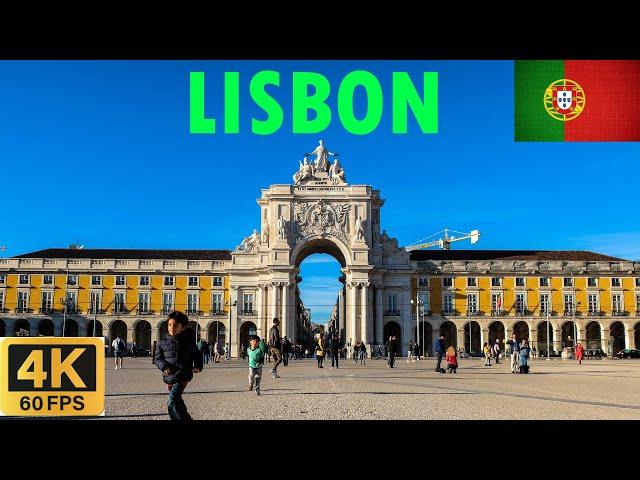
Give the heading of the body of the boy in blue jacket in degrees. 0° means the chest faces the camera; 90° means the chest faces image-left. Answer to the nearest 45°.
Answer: approximately 45°

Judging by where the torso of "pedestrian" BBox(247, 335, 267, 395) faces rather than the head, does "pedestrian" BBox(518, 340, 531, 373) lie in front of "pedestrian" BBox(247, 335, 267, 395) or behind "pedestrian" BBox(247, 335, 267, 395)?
behind

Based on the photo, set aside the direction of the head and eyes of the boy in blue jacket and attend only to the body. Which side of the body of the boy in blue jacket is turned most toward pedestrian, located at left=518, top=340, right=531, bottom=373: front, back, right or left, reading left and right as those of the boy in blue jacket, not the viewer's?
back

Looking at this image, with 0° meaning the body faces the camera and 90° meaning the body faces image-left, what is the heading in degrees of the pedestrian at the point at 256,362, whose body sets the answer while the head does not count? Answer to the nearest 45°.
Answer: approximately 0°
